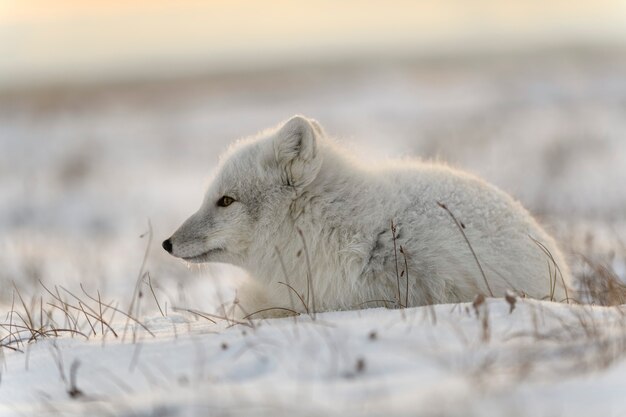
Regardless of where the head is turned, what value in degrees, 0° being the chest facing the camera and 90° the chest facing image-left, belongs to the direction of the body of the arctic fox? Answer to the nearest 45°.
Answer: approximately 90°
